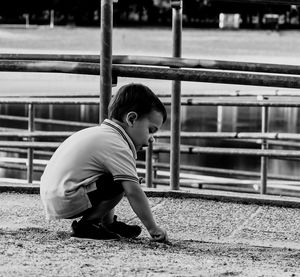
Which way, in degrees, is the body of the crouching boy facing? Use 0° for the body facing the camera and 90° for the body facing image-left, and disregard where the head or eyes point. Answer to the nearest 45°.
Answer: approximately 270°

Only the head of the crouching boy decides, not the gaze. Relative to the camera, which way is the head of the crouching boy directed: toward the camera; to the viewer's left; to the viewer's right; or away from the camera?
to the viewer's right

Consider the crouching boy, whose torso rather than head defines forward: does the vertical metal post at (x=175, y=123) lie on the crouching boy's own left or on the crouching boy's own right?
on the crouching boy's own left

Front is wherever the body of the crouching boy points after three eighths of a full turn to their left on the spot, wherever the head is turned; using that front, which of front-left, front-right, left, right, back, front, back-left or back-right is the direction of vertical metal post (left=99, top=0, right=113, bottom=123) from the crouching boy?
front-right
